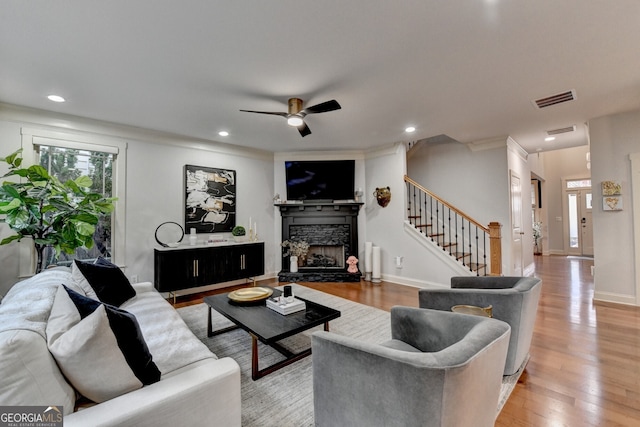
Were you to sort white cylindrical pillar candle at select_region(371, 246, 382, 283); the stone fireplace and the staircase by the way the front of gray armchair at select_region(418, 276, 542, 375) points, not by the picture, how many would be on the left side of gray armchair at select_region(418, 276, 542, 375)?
0

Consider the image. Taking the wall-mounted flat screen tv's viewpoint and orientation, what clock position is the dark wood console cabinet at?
The dark wood console cabinet is roughly at 2 o'clock from the wall-mounted flat screen tv.

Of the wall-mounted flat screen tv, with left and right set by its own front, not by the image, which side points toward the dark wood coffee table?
front

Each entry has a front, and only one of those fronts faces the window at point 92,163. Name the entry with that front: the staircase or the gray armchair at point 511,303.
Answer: the gray armchair

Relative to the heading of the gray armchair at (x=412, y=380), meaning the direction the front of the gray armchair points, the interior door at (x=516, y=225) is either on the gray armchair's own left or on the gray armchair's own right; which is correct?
on the gray armchair's own right

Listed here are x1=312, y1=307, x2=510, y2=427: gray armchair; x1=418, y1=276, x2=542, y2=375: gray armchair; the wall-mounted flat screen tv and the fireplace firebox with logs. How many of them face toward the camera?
2

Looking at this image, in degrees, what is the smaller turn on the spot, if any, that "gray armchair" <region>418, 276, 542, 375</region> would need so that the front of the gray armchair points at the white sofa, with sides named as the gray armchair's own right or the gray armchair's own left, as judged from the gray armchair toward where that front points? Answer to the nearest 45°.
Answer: approximately 45° to the gray armchair's own left

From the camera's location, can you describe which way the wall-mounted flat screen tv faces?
facing the viewer

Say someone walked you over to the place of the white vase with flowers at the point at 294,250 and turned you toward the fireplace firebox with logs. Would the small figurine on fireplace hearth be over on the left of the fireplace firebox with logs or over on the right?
right

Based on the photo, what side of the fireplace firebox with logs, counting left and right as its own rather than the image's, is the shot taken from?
front

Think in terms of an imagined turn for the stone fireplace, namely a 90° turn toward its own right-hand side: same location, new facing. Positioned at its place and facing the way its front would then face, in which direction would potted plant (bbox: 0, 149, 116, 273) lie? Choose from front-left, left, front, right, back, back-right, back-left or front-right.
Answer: front-left

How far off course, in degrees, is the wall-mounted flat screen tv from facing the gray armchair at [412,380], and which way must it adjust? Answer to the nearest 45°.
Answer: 0° — it already faces it

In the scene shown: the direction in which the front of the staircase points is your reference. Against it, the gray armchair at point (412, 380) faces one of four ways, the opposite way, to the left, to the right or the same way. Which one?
the opposite way

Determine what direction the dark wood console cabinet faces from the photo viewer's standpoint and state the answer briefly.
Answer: facing the viewer and to the right of the viewer

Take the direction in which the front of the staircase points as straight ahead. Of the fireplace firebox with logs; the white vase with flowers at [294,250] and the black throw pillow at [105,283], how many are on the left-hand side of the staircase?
0

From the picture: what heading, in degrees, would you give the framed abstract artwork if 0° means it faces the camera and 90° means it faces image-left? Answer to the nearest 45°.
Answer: approximately 315°

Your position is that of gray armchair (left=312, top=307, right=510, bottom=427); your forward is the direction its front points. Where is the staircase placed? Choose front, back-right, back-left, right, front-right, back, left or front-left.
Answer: front-right

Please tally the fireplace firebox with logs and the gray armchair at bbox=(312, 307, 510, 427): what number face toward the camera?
1

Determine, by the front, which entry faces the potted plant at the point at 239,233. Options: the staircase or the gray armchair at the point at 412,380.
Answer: the gray armchair

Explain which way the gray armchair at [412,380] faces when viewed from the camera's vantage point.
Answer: facing away from the viewer and to the left of the viewer

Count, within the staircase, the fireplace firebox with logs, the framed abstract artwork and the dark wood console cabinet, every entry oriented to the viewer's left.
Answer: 0

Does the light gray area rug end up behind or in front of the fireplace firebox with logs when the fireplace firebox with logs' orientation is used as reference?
in front

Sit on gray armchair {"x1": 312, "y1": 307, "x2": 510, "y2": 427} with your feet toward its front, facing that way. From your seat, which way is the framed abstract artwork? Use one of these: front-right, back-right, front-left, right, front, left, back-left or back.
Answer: front
